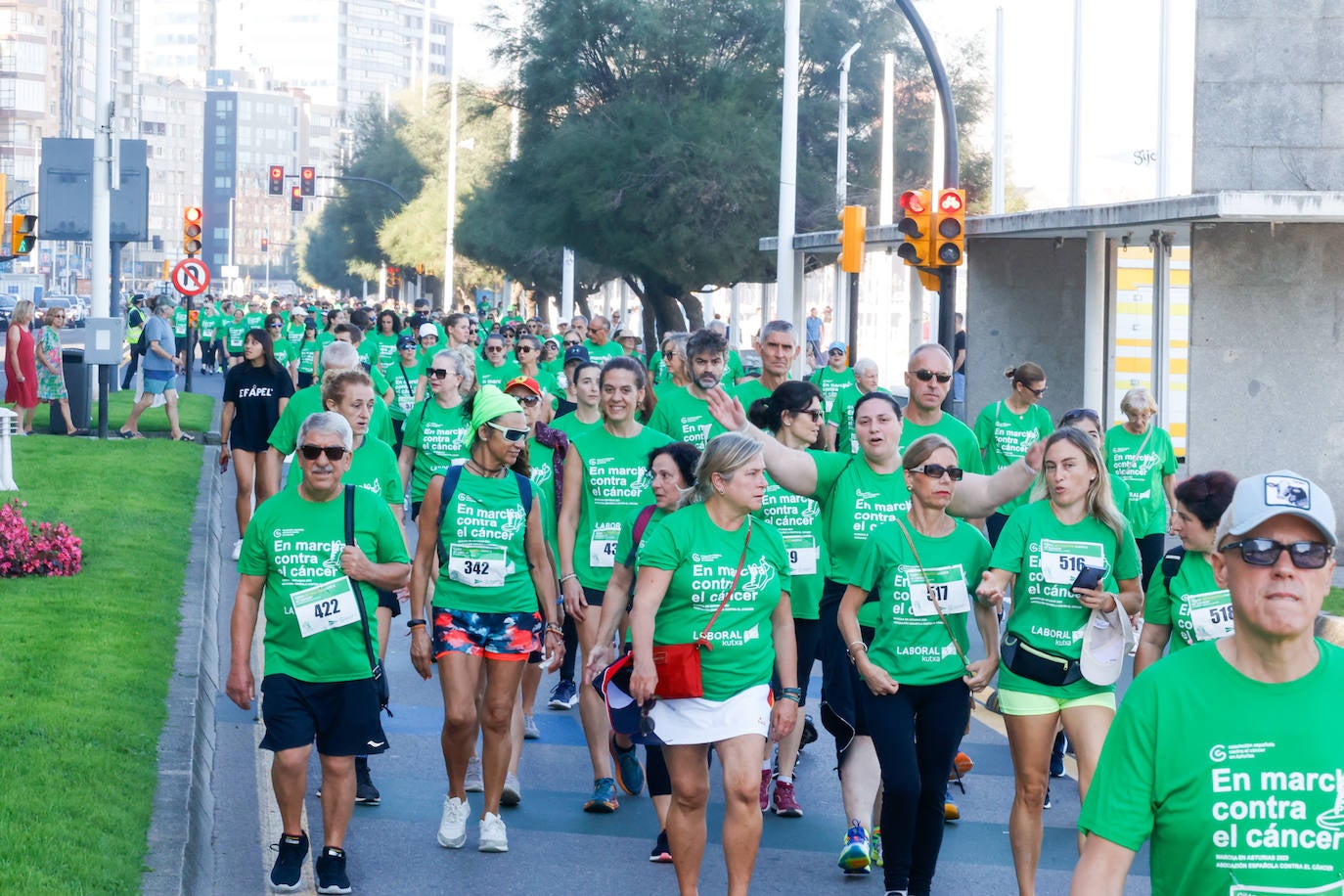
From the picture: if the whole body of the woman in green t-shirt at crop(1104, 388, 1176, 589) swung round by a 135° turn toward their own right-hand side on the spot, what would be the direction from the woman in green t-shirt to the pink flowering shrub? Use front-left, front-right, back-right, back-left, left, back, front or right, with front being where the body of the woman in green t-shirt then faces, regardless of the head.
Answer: front-left

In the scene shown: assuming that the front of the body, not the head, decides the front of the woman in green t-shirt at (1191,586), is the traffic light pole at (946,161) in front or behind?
behind

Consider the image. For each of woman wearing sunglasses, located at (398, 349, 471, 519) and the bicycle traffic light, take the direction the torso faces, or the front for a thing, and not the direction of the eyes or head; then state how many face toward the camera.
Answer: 2

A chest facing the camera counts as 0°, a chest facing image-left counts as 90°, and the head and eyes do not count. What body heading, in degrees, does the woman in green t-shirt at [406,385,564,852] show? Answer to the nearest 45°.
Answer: approximately 0°

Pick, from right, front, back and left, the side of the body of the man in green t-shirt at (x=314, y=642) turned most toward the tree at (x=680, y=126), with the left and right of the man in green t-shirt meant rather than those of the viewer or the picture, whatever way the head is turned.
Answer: back

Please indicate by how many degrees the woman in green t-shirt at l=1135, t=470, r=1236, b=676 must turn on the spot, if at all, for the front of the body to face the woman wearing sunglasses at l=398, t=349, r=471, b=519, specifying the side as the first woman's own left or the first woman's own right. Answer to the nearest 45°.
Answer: approximately 180°

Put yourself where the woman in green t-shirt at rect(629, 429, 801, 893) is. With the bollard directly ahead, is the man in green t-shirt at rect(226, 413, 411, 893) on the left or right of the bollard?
left
